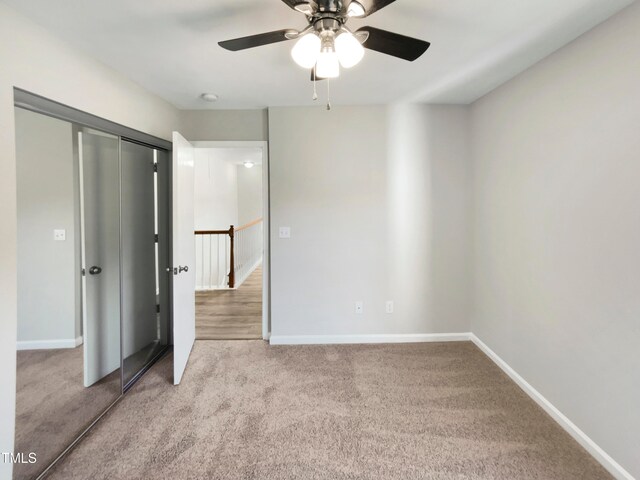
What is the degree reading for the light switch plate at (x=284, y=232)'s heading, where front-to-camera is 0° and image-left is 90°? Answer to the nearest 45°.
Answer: approximately 0°

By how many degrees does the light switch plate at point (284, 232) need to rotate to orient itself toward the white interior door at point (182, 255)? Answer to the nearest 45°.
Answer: approximately 45° to its right

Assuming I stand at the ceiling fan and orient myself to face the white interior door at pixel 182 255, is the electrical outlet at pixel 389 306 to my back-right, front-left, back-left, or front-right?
front-right

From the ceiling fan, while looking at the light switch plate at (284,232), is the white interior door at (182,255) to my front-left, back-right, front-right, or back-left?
front-left

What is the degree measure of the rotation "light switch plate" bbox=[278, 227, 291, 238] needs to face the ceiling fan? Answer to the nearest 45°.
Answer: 0° — it already faces it

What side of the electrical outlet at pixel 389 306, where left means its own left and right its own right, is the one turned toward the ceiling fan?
front

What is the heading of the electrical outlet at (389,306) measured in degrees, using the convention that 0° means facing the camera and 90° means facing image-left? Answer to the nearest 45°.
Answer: approximately 0°
